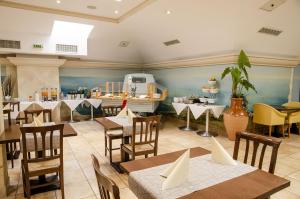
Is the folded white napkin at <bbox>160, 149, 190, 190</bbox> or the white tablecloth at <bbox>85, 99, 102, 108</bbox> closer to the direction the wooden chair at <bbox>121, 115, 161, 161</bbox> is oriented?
the white tablecloth

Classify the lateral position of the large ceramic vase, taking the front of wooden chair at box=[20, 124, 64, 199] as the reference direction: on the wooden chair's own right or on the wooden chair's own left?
on the wooden chair's own right

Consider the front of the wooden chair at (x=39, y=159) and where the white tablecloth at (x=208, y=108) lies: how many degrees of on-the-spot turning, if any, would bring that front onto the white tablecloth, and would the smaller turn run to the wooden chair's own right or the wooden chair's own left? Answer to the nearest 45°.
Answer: approximately 90° to the wooden chair's own right

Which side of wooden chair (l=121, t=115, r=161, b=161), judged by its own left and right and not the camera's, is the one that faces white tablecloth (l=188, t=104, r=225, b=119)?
right

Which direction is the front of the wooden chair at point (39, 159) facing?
away from the camera

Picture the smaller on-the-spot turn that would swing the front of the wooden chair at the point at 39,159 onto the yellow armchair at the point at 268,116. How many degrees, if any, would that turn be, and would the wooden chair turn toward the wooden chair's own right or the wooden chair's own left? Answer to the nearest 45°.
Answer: approximately 90° to the wooden chair's own right

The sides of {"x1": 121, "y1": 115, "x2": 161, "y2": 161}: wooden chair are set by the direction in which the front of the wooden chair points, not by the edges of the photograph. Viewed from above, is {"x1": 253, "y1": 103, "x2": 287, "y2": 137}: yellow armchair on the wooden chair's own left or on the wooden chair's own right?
on the wooden chair's own right
